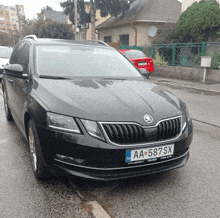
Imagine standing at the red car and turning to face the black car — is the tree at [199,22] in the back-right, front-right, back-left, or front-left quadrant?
back-left

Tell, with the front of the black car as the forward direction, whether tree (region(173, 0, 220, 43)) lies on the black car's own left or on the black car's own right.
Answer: on the black car's own left

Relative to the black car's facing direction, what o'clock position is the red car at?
The red car is roughly at 8 o'clock from the black car.

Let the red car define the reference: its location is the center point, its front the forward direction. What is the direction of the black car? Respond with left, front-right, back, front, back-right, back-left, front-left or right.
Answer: back-left

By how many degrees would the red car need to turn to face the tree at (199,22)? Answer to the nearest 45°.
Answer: approximately 90° to its right

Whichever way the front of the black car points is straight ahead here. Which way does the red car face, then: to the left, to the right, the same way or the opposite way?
the opposite way

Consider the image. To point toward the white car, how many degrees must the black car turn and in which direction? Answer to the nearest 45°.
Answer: approximately 180°

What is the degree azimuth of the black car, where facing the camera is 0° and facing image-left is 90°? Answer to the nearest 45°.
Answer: approximately 315°

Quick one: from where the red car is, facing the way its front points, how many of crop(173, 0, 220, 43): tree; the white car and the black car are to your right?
1

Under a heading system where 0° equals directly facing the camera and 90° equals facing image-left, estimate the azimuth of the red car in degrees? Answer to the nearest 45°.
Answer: approximately 135°
